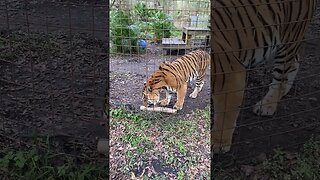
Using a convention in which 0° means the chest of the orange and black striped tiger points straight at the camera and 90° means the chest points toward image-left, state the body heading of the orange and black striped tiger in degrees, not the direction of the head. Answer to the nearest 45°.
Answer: approximately 45°
